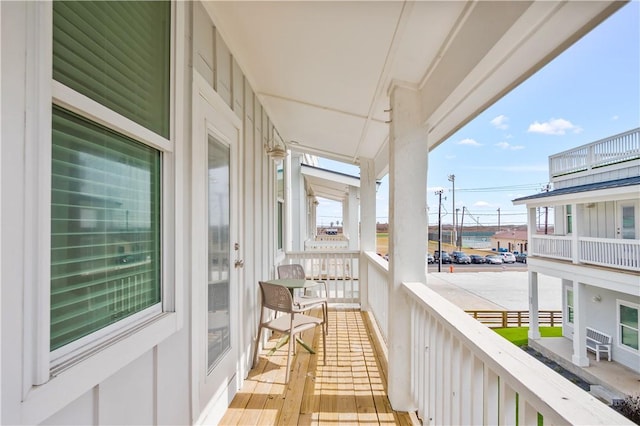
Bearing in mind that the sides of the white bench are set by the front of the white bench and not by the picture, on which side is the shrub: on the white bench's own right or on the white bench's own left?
on the white bench's own left

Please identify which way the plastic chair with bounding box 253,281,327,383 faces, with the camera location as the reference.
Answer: facing away from the viewer and to the right of the viewer

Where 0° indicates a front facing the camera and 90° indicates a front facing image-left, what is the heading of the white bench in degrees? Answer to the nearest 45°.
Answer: approximately 45°
